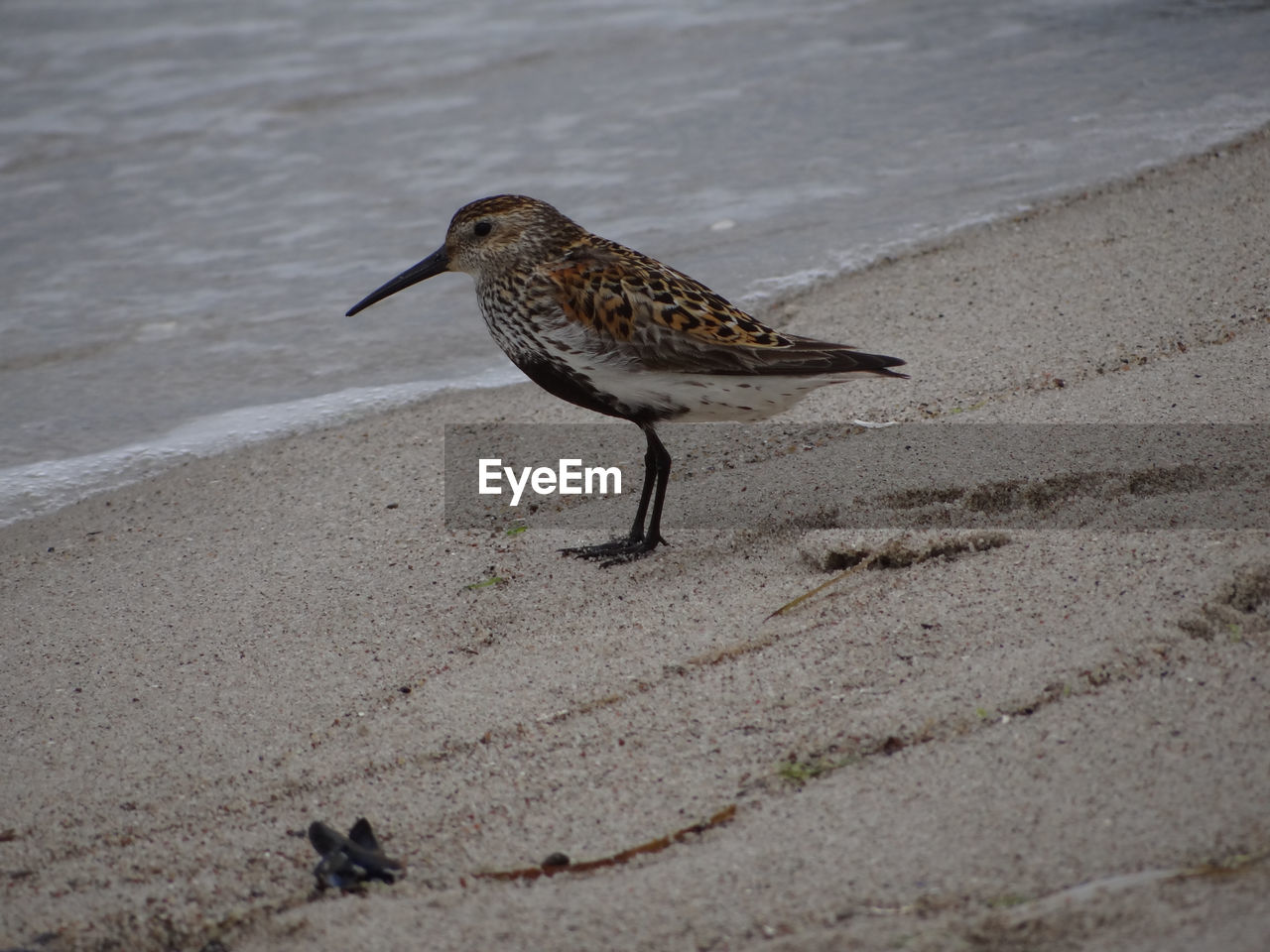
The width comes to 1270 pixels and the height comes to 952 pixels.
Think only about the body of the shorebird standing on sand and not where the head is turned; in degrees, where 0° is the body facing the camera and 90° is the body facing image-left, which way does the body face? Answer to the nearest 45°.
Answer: approximately 90°
